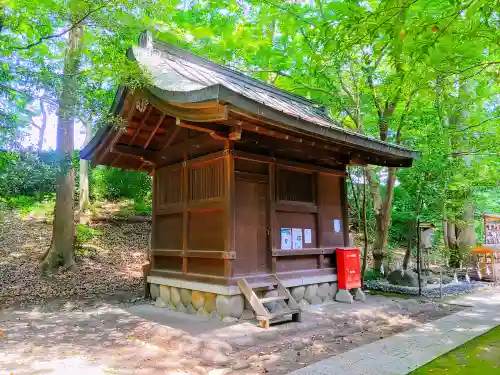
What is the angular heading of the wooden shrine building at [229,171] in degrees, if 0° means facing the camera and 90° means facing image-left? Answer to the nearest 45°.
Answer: approximately 315°

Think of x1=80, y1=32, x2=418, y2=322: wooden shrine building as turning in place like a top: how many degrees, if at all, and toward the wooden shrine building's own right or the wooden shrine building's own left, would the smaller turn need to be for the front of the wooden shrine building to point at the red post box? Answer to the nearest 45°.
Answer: approximately 90° to the wooden shrine building's own left

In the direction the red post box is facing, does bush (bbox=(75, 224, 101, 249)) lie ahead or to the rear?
to the rear

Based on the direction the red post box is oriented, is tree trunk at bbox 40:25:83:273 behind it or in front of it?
behind

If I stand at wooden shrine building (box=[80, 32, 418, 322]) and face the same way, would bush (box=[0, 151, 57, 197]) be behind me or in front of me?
behind

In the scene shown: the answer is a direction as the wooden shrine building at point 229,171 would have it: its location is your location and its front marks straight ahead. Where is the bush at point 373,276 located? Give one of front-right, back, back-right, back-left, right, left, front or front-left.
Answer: left

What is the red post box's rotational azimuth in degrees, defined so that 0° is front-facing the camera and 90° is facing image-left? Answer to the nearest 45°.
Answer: approximately 315°

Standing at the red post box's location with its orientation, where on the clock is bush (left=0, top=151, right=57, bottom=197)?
The bush is roughly at 4 o'clock from the red post box.
